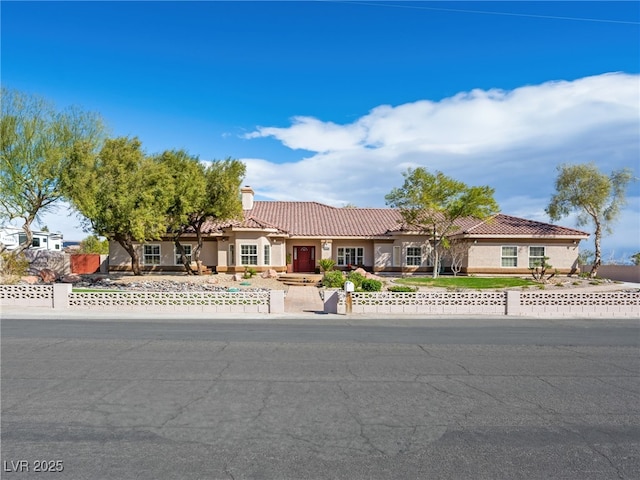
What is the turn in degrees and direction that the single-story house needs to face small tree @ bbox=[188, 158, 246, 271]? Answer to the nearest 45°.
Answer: approximately 45° to its right

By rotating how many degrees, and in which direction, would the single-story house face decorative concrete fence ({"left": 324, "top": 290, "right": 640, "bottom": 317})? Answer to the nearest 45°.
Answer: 0° — it already faces it

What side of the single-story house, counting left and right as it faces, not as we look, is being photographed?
front

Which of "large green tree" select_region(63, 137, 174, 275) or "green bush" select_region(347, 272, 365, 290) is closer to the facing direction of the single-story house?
the green bush

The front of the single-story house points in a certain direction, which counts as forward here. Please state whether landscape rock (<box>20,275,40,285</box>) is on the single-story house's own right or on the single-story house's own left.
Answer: on the single-story house's own right

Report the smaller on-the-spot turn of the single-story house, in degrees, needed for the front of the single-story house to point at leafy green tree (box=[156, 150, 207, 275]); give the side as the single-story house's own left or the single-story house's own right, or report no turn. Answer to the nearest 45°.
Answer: approximately 45° to the single-story house's own right

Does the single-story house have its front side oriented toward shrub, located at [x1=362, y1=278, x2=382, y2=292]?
yes

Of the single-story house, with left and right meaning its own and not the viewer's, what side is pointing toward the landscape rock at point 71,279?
right

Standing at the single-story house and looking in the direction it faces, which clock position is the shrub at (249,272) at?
The shrub is roughly at 2 o'clock from the single-story house.

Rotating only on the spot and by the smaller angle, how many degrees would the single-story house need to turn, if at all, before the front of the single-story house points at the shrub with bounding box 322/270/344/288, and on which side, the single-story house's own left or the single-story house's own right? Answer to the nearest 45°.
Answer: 0° — it already faces it

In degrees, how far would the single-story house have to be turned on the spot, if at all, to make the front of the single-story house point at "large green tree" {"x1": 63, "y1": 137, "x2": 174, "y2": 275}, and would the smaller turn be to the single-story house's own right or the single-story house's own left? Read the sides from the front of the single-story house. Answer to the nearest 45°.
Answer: approximately 45° to the single-story house's own right

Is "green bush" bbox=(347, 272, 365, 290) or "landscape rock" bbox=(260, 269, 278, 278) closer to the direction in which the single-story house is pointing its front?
the green bush

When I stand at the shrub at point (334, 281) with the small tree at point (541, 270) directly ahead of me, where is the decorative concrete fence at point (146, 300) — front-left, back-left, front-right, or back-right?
back-right

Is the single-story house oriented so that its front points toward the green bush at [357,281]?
yes

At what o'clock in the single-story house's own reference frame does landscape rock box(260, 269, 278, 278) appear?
The landscape rock is roughly at 2 o'clock from the single-story house.
